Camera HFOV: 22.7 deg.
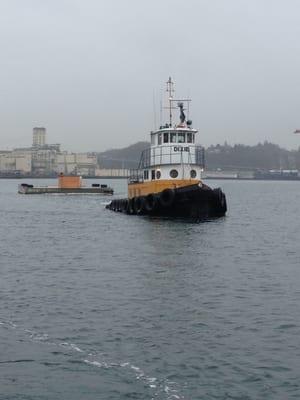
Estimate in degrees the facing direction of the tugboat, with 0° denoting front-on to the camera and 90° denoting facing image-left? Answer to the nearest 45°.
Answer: approximately 315°
